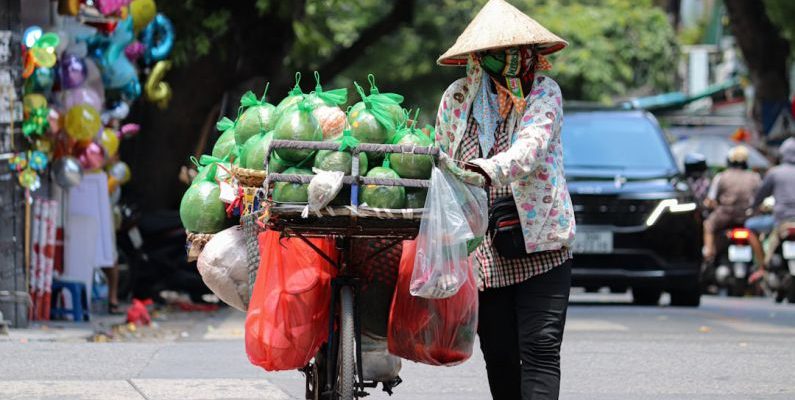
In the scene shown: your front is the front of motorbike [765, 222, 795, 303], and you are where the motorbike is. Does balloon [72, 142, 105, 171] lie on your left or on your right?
on your left

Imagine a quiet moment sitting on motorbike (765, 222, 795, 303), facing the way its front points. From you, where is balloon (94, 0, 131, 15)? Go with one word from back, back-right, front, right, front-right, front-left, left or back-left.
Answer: back-left

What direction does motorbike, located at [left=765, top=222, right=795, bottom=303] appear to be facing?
away from the camera

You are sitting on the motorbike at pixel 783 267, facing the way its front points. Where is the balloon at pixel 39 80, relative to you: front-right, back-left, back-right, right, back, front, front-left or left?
back-left

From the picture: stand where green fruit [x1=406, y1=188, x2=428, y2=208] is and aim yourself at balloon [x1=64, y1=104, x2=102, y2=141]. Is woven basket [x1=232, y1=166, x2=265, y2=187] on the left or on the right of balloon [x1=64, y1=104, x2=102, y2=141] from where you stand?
left

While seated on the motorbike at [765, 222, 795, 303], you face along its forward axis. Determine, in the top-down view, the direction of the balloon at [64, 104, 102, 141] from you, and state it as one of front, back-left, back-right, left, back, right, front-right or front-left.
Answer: back-left

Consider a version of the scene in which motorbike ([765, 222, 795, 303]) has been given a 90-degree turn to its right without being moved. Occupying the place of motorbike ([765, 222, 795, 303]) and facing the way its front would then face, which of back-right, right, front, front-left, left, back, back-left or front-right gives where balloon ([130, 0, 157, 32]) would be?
back-right

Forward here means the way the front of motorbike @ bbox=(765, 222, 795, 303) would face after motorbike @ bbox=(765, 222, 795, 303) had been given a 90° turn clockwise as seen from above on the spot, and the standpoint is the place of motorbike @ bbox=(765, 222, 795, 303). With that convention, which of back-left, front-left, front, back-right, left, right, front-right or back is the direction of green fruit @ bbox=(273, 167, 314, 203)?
right

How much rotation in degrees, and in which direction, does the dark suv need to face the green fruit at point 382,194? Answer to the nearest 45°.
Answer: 0° — it already faces it

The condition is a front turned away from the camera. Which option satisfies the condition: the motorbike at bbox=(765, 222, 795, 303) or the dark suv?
the motorbike

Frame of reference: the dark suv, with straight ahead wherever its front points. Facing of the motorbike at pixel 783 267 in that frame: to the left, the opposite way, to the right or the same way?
the opposite way

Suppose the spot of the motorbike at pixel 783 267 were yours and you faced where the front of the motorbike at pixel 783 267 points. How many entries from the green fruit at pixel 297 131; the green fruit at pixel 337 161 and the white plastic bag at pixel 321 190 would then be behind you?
3

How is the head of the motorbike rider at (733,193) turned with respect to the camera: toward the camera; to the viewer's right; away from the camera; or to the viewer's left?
away from the camera
